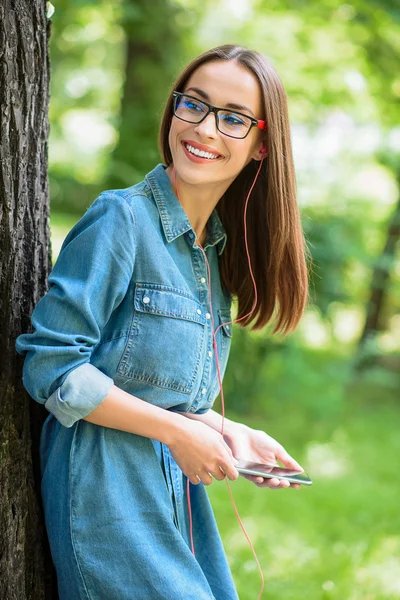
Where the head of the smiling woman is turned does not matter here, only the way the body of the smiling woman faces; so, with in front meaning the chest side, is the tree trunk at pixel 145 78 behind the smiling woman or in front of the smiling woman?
behind

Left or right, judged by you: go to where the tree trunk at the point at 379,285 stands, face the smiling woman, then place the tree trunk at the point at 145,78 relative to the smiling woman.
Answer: right

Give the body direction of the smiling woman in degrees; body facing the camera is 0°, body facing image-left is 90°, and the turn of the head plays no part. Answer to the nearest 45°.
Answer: approximately 315°

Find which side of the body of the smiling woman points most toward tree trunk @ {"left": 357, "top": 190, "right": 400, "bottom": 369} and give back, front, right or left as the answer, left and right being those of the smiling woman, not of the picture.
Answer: left
